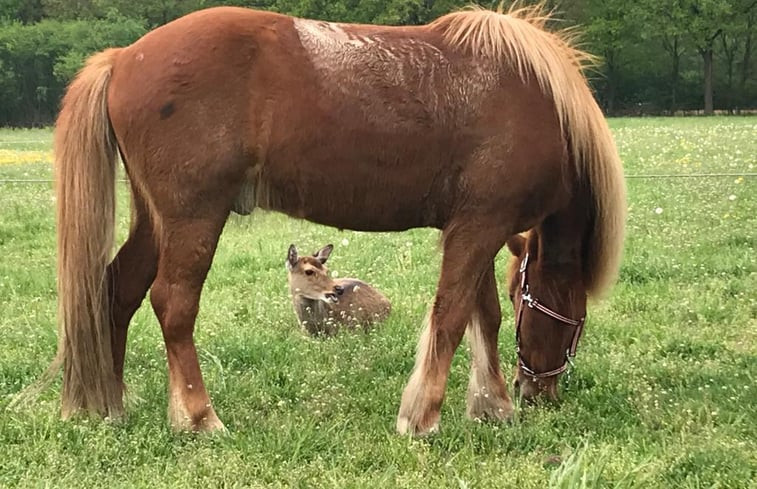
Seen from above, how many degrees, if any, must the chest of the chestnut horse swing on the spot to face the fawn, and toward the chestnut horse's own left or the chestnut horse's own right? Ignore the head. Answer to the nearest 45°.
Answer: approximately 90° to the chestnut horse's own left

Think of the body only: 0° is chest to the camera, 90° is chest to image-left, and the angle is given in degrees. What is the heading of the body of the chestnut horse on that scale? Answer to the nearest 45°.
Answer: approximately 270°
